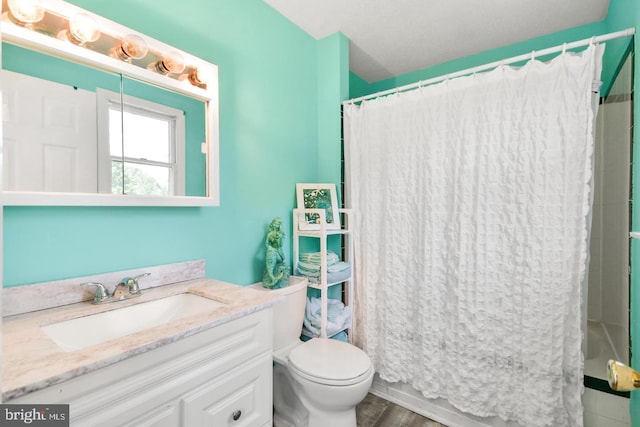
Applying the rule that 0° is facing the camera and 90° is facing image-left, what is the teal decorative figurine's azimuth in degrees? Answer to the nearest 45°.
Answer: approximately 315°

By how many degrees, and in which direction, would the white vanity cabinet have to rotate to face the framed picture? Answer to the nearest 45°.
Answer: approximately 90° to its left

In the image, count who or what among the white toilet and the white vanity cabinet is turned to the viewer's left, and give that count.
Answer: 0

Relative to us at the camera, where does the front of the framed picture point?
facing the viewer

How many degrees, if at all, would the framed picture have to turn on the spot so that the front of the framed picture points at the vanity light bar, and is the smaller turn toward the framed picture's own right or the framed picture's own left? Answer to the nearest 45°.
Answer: approximately 45° to the framed picture's own right

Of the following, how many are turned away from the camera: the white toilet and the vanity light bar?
0

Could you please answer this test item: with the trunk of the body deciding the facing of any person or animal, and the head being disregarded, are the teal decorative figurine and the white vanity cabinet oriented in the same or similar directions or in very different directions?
same or similar directions

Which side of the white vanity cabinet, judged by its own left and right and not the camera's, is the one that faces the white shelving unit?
left

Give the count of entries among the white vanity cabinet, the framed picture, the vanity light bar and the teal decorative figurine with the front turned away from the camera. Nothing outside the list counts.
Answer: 0

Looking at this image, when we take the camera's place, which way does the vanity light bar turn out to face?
facing the viewer and to the right of the viewer
